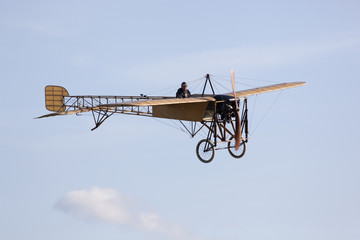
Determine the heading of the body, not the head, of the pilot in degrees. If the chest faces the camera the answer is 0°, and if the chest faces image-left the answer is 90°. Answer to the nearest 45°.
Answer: approximately 315°
